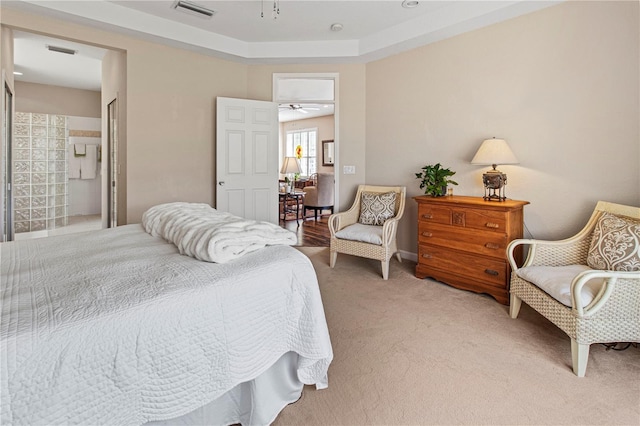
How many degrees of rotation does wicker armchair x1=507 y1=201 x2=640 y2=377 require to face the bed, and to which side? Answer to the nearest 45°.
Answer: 0° — it already faces it

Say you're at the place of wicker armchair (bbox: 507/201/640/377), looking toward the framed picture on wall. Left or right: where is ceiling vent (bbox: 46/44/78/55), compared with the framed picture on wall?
left

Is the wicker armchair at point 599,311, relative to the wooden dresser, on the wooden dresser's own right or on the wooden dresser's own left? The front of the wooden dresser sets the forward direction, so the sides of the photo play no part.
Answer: on the wooden dresser's own left

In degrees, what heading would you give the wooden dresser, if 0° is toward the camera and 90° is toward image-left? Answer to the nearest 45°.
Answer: approximately 45°

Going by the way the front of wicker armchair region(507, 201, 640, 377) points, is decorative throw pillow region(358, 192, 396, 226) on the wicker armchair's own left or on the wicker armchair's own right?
on the wicker armchair's own right

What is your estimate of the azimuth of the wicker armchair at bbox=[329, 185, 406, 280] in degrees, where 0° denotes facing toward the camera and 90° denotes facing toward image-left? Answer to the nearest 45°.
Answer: approximately 45°

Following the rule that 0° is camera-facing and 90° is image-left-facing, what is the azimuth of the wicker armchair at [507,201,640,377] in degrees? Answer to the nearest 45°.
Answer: approximately 45°
